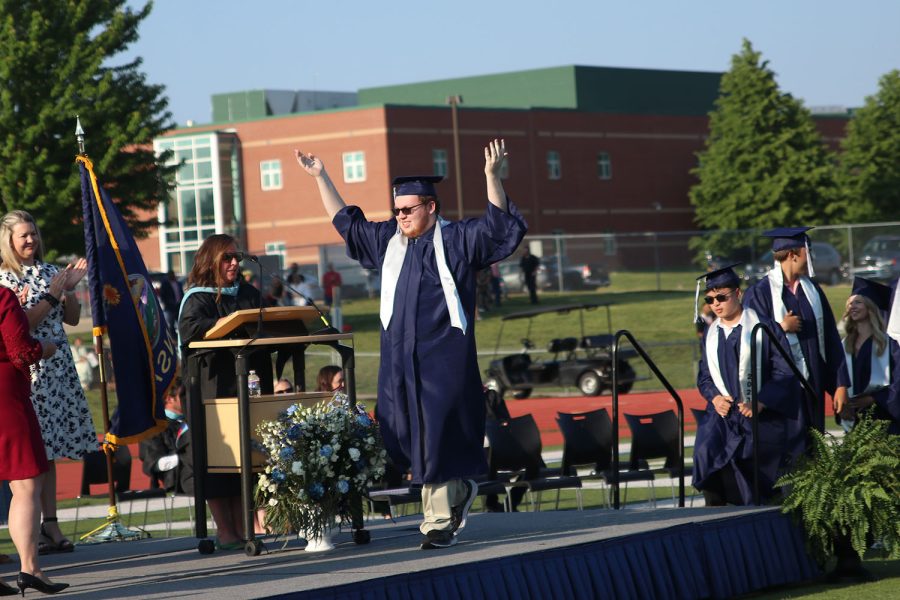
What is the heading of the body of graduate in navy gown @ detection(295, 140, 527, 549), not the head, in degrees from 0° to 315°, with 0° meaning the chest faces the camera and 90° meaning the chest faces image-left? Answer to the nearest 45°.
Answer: approximately 45°

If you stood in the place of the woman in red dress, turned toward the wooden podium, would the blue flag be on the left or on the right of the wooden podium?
left

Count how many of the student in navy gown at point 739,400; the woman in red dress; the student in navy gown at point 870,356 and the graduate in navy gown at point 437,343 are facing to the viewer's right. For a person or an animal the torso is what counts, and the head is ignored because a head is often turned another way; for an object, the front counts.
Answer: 1

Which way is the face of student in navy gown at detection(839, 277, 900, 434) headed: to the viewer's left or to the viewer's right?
to the viewer's left

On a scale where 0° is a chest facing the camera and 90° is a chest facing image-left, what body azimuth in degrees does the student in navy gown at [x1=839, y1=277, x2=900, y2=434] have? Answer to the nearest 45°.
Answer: approximately 45°

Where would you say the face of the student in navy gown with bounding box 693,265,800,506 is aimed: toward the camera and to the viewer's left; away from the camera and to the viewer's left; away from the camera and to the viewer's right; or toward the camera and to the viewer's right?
toward the camera and to the viewer's left

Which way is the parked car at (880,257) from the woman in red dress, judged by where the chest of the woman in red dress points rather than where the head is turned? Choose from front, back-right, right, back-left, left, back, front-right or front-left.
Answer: front-left

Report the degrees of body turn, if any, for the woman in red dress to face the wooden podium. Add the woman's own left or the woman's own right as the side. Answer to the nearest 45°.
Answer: approximately 45° to the woman's own left

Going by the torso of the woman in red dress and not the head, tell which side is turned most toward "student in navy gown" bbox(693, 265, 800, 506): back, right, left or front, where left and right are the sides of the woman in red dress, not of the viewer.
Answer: front

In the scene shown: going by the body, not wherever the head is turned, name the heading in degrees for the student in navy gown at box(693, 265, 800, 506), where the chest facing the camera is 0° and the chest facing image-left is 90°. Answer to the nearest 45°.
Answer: approximately 45°

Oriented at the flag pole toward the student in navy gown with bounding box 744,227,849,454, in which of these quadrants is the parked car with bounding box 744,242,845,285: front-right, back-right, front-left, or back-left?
front-left

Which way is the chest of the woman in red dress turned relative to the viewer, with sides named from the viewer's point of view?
facing to the right of the viewer

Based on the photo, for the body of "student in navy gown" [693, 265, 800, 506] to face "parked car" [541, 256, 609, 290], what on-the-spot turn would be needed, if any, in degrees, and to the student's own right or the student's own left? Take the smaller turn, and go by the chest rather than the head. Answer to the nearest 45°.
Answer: approximately 135° to the student's own right

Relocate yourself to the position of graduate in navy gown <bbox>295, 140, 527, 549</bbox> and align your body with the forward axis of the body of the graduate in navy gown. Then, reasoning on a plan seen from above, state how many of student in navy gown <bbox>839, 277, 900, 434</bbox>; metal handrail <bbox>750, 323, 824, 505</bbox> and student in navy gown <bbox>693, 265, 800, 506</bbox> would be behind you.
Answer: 3

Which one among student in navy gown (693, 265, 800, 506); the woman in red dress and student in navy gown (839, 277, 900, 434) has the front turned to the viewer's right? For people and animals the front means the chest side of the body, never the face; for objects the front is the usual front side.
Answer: the woman in red dress

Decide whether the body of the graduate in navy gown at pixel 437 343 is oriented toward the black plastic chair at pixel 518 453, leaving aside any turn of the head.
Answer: no

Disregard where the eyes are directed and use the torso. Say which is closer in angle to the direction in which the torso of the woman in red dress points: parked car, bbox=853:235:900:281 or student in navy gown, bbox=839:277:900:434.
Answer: the student in navy gown

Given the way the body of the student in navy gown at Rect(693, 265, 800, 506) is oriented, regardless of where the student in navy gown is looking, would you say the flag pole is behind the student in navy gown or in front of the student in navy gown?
in front

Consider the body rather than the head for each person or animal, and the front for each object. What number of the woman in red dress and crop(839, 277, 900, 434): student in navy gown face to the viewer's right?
1

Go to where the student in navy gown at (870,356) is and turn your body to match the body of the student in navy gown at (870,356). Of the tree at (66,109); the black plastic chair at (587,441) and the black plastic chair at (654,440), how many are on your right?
3
